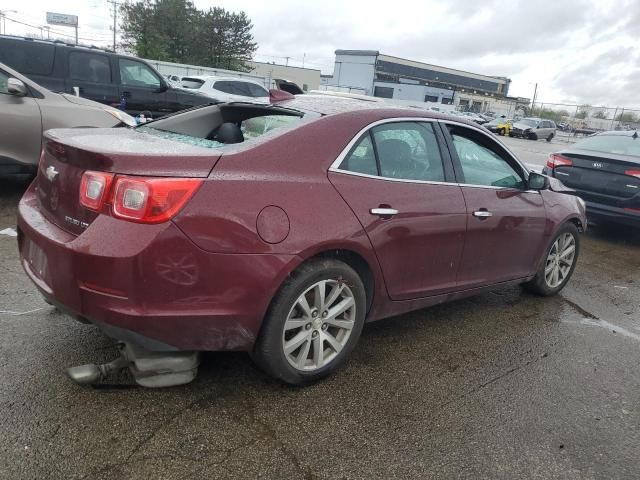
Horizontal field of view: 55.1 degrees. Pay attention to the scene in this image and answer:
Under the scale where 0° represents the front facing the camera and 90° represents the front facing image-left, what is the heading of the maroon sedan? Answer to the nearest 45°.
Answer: approximately 225°

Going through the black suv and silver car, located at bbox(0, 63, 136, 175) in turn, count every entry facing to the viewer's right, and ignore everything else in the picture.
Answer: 2

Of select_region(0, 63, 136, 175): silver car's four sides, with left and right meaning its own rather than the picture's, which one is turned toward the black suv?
left

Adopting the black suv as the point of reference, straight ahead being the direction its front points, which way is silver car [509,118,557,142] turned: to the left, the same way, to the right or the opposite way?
the opposite way

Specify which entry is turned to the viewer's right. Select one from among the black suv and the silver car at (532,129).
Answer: the black suv

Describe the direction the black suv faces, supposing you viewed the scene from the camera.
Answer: facing to the right of the viewer

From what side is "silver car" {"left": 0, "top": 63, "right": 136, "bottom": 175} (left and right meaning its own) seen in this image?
right

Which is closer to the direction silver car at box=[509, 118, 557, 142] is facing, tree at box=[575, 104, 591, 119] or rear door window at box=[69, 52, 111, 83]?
the rear door window

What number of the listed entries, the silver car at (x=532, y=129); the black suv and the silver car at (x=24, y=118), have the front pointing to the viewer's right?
2

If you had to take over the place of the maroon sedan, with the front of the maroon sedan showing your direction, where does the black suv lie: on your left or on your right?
on your left

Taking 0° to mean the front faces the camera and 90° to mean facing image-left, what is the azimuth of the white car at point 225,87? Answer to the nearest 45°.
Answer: approximately 225°

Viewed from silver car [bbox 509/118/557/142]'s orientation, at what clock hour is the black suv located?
The black suv is roughly at 11 o'clock from the silver car.

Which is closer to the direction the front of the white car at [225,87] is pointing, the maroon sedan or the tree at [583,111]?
the tree

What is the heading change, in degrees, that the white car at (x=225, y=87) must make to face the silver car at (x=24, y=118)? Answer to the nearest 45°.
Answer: approximately 135° to its right

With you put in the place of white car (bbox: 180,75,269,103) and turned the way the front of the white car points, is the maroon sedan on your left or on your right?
on your right
